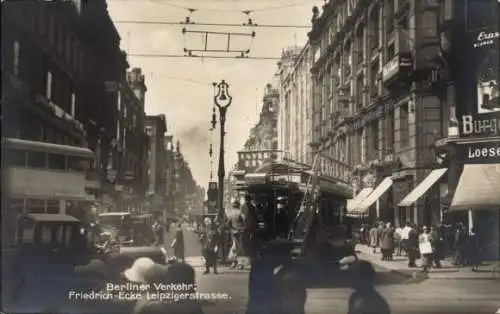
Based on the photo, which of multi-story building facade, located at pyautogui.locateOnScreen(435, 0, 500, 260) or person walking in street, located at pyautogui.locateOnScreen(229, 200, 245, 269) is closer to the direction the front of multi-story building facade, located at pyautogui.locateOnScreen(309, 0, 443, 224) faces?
the person walking in street

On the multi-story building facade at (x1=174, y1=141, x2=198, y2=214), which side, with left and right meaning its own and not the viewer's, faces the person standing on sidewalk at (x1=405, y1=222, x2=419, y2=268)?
right

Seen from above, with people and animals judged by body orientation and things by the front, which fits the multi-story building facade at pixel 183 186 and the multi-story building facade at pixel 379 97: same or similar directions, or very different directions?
very different directions

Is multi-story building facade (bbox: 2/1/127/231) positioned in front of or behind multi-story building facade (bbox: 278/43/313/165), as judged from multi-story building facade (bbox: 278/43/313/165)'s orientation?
in front

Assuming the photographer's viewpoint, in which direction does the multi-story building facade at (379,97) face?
facing the viewer and to the left of the viewer

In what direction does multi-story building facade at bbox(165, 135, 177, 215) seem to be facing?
to the viewer's right

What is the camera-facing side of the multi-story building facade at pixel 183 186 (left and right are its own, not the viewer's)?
right
